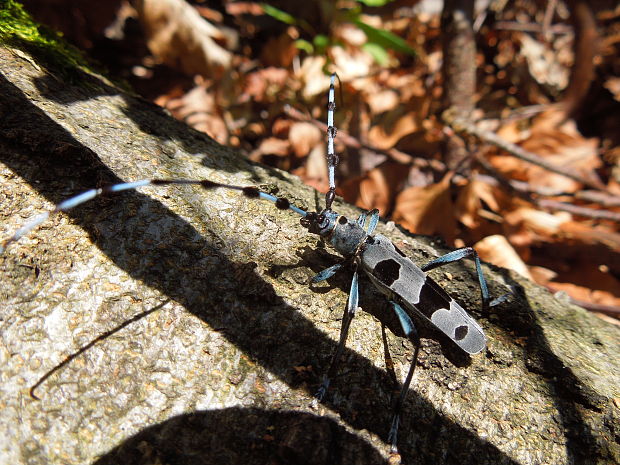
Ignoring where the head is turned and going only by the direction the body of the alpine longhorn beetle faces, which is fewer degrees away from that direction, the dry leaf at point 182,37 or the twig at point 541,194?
the dry leaf

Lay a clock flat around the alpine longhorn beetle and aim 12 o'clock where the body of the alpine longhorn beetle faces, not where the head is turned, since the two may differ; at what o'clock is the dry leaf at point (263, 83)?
The dry leaf is roughly at 1 o'clock from the alpine longhorn beetle.

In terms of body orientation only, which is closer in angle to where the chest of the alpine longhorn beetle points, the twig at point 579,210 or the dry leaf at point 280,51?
the dry leaf

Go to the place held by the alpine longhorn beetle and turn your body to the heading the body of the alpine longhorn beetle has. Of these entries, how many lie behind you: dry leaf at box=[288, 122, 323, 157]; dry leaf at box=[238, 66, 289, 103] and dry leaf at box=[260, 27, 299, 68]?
0

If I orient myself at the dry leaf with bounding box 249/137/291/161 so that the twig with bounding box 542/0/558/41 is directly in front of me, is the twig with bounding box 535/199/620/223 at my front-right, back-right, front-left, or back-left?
front-right

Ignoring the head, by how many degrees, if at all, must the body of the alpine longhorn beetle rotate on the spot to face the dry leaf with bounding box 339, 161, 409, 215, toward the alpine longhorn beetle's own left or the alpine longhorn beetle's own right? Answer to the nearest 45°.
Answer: approximately 45° to the alpine longhorn beetle's own right

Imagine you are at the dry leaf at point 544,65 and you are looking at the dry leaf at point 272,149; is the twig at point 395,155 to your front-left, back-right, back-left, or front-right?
front-left

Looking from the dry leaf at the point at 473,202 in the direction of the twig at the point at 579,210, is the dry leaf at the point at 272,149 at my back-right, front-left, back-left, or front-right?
back-left

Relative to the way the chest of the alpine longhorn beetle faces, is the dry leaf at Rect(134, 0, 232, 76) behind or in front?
in front

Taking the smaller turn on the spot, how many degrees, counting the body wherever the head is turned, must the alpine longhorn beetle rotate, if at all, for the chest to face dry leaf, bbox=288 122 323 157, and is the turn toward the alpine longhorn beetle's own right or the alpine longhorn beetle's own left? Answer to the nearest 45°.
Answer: approximately 45° to the alpine longhorn beetle's own right

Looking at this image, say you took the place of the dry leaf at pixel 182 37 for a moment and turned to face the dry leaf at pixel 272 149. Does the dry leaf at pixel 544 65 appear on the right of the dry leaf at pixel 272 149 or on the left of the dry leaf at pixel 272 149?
left

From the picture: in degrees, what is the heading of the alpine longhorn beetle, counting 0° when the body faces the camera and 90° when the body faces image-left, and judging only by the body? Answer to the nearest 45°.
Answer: approximately 135°

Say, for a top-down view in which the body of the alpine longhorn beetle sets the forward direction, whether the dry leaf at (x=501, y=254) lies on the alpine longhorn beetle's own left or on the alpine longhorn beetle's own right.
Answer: on the alpine longhorn beetle's own right

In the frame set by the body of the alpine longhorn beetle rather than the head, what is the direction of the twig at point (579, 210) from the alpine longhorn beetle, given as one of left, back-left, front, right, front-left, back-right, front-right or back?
right

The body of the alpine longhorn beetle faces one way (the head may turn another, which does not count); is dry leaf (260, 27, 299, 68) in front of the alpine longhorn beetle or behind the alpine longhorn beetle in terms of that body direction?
in front

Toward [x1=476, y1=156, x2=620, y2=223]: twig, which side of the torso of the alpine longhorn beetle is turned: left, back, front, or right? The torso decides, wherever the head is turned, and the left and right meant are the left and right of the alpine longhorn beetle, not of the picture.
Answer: right
